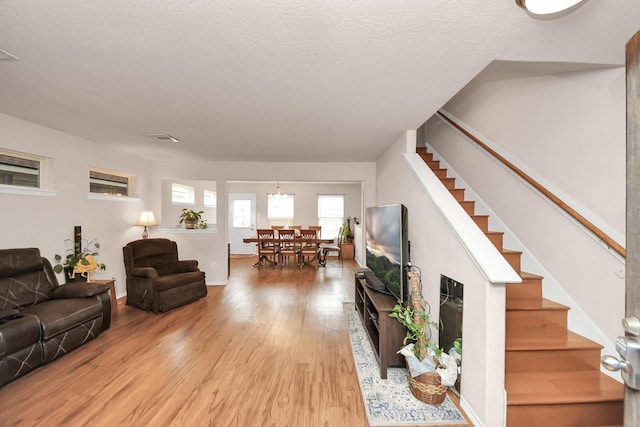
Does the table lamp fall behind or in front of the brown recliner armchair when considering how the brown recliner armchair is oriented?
behind

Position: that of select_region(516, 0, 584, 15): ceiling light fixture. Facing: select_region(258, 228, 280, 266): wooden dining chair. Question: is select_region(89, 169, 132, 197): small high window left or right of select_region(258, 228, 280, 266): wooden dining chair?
left

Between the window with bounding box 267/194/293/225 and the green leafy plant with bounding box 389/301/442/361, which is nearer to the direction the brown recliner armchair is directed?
the green leafy plant

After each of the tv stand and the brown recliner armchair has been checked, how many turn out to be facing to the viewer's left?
1

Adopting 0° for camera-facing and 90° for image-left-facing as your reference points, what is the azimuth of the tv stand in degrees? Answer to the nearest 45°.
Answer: approximately 90°

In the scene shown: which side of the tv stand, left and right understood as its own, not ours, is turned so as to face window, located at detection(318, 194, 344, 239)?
right

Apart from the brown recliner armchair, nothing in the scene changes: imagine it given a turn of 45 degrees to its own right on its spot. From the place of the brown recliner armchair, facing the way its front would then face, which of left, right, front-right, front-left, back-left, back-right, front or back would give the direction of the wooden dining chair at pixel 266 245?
back-left

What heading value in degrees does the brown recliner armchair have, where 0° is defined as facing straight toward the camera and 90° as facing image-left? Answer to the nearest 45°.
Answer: approximately 315°

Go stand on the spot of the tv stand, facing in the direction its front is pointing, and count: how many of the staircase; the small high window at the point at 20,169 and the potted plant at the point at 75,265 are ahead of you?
2

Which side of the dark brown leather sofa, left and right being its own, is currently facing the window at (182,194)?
left

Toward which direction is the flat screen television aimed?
to the viewer's left

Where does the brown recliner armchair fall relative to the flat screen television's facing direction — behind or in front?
in front

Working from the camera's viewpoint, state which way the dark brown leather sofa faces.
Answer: facing the viewer and to the right of the viewer

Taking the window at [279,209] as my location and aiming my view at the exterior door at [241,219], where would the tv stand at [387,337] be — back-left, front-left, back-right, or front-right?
back-left

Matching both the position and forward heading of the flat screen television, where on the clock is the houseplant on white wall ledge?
The houseplant on white wall ledge is roughly at 1 o'clock from the flat screen television.
